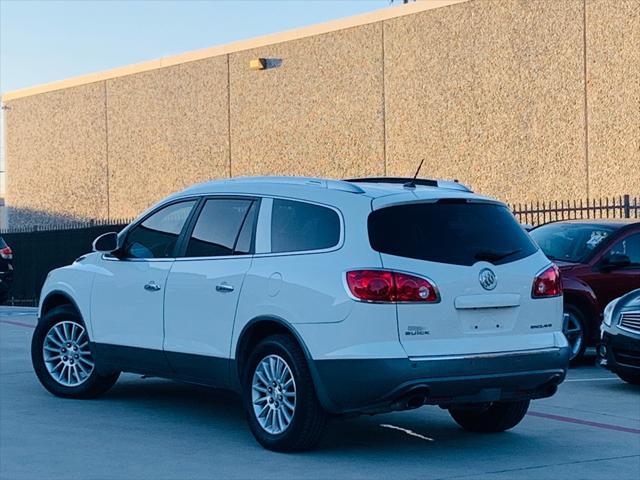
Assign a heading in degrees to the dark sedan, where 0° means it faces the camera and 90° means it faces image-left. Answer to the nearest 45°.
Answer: approximately 45°

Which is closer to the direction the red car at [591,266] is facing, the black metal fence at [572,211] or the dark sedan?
the dark sedan

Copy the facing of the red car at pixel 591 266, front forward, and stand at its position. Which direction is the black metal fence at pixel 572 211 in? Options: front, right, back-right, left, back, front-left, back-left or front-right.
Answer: back-right

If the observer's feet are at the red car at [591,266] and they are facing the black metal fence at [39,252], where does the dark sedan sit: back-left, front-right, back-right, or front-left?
back-left

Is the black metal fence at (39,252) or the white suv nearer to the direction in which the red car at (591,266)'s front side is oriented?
the white suv

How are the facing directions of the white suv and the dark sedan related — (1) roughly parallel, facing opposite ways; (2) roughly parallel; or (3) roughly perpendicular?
roughly perpendicular

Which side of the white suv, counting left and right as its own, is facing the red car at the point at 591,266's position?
right

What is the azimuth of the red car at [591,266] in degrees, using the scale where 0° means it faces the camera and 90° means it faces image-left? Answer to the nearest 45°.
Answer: approximately 45°

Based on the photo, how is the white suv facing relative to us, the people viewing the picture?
facing away from the viewer and to the left of the viewer
